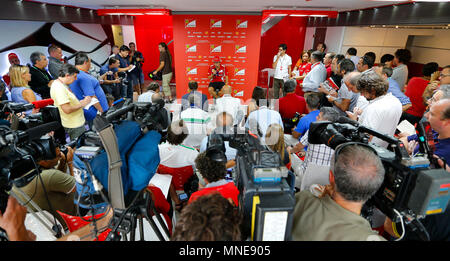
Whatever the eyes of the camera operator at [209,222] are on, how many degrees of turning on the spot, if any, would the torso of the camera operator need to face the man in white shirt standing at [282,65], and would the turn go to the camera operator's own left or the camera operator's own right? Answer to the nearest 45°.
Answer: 0° — they already face them

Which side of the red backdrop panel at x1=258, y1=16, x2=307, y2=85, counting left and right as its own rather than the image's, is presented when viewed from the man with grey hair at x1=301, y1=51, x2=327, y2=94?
front

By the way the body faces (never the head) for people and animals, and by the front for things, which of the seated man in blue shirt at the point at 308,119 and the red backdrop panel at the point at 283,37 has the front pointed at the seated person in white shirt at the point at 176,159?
the red backdrop panel

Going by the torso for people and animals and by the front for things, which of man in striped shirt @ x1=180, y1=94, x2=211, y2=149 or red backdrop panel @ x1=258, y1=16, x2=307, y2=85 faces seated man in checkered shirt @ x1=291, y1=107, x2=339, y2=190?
the red backdrop panel

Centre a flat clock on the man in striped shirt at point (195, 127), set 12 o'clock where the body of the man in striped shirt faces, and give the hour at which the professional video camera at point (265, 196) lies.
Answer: The professional video camera is roughly at 6 o'clock from the man in striped shirt.

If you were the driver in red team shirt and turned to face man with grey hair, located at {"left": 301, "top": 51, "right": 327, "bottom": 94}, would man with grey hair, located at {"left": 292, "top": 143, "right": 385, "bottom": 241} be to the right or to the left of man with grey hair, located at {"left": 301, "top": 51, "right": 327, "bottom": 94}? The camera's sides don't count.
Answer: right

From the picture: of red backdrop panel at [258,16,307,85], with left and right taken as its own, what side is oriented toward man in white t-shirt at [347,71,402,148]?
front

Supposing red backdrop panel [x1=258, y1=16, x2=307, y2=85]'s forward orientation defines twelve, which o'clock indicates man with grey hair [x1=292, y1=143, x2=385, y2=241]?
The man with grey hair is roughly at 12 o'clock from the red backdrop panel.

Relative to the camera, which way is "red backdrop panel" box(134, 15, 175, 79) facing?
toward the camera

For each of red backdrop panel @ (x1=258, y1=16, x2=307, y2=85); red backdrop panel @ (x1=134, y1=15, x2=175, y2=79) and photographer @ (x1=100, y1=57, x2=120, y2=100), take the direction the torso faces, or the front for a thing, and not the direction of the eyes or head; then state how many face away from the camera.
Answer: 0

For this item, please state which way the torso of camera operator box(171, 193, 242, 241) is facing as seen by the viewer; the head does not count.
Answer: away from the camera

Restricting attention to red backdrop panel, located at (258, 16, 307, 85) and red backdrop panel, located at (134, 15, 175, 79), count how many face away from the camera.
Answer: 0

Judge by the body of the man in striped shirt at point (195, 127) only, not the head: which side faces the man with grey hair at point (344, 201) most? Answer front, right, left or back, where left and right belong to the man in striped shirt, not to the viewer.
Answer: back

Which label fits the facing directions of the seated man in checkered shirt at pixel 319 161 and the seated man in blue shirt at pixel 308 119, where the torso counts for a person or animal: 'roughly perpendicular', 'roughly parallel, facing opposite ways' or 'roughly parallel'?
roughly parallel

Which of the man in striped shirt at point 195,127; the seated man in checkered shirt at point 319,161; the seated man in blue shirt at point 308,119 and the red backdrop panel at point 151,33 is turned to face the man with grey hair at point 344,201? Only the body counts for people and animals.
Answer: the red backdrop panel

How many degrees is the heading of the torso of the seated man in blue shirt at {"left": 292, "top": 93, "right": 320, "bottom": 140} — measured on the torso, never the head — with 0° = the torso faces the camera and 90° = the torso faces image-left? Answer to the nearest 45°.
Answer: approximately 135°

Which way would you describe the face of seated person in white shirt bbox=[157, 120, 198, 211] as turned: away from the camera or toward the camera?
away from the camera

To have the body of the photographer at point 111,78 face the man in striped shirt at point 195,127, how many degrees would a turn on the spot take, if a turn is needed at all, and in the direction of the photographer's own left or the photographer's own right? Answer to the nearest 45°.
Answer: approximately 90° to the photographer's own right
